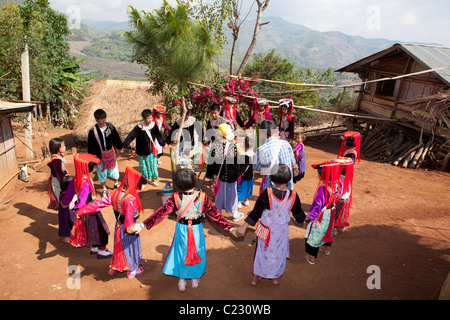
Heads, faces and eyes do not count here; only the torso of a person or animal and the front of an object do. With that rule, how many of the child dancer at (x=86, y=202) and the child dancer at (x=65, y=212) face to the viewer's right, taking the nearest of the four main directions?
2

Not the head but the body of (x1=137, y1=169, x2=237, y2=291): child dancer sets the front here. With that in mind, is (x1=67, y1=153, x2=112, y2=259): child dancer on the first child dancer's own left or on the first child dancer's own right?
on the first child dancer's own left

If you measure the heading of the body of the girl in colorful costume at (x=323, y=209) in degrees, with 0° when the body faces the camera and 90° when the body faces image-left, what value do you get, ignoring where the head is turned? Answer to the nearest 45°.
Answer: approximately 90°

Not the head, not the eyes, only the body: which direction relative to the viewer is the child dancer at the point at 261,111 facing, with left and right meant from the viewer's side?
facing the viewer

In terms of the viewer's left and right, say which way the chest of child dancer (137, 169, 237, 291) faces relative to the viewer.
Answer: facing away from the viewer

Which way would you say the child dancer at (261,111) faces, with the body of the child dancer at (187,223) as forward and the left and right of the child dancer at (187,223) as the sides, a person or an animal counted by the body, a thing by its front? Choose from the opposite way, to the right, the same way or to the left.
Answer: the opposite way

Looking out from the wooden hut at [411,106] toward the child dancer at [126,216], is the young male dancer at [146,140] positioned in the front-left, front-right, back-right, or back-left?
front-right

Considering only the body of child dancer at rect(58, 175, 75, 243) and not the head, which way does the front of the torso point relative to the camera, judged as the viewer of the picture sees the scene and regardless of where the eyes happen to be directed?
to the viewer's right

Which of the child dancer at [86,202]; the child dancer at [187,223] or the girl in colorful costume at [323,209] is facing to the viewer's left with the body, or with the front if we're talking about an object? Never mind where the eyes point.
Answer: the girl in colorful costume

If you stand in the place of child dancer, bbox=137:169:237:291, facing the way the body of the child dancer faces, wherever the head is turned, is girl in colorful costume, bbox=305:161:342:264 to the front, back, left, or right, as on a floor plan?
right

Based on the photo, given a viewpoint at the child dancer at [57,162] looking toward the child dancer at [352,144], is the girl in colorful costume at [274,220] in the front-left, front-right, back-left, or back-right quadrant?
front-right

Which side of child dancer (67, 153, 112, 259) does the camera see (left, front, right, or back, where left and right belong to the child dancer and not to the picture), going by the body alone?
right

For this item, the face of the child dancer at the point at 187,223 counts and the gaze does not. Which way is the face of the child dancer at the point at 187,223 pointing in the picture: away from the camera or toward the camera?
away from the camera

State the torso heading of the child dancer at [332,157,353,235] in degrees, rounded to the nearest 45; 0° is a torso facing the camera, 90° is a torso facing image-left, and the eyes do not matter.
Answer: approximately 90°

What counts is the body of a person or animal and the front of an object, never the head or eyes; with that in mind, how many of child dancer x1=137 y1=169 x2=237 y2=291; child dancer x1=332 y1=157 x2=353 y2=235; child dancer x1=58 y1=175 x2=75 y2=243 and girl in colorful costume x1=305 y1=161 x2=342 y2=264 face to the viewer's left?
2

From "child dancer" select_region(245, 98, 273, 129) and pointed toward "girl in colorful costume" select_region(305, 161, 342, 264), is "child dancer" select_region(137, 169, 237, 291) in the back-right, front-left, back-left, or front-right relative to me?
front-right

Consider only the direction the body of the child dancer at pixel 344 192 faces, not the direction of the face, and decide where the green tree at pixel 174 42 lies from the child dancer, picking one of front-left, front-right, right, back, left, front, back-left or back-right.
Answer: front

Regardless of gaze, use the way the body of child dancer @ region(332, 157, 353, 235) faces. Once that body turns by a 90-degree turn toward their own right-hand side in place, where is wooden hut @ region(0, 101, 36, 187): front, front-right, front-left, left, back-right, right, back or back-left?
left
